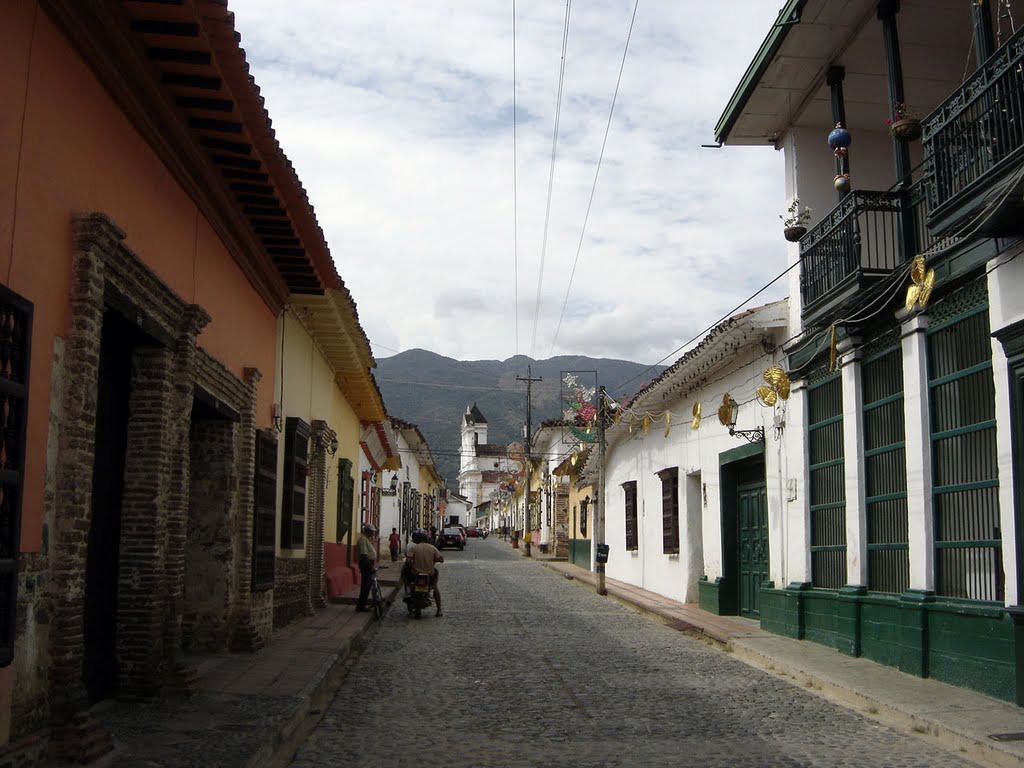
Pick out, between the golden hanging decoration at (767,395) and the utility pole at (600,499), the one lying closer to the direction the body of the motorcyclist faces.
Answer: the utility pole

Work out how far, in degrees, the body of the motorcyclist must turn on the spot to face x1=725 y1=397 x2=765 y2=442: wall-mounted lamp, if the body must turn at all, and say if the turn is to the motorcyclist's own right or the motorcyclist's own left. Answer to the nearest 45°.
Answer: approximately 135° to the motorcyclist's own right

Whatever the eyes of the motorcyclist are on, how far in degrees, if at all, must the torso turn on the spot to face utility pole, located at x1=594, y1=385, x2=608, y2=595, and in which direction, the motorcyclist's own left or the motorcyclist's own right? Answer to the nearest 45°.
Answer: approximately 45° to the motorcyclist's own right

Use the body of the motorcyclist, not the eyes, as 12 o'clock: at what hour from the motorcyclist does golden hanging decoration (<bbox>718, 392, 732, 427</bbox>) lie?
The golden hanging decoration is roughly at 4 o'clock from the motorcyclist.

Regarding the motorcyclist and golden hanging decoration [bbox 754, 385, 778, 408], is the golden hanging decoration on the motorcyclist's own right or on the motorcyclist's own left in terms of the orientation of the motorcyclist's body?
on the motorcyclist's own right

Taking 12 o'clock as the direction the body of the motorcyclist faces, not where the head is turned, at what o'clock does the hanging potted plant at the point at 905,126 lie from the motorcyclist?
The hanging potted plant is roughly at 5 o'clock from the motorcyclist.

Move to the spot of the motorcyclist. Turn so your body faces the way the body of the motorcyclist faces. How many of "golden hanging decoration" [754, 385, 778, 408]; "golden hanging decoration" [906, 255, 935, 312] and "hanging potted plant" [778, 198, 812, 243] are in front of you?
0

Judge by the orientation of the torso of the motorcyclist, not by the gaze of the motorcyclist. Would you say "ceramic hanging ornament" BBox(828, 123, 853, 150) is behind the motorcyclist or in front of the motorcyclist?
behind

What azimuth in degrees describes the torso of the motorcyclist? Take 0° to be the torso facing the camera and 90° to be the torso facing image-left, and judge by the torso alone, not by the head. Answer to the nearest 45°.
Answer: approximately 180°

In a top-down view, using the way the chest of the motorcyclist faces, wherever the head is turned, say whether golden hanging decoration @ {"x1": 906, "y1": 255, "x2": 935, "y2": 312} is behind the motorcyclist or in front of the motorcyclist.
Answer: behind
